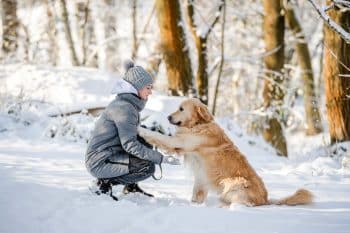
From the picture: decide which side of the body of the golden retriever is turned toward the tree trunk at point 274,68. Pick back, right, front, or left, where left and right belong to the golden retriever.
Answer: right

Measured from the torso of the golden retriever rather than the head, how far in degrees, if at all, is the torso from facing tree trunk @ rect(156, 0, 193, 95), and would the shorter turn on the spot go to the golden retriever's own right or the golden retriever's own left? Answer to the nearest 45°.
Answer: approximately 90° to the golden retriever's own right

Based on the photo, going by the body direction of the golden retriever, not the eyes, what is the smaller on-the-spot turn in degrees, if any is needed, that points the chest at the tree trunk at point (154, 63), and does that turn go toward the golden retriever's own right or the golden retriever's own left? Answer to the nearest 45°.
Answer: approximately 90° to the golden retriever's own right

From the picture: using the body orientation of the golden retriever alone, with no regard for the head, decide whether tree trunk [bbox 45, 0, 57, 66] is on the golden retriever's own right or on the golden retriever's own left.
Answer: on the golden retriever's own right

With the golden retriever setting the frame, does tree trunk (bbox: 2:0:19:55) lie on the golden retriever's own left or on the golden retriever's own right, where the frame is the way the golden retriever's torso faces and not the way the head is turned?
on the golden retriever's own right

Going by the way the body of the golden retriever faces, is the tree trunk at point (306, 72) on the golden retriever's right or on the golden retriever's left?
on the golden retriever's right

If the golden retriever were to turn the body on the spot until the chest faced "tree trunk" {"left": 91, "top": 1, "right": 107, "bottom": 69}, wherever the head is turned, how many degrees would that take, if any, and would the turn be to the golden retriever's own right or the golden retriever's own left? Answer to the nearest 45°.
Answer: approximately 90° to the golden retriever's own right

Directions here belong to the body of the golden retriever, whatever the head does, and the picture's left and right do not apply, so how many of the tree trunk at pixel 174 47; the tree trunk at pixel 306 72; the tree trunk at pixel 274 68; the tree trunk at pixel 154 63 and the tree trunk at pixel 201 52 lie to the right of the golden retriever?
5

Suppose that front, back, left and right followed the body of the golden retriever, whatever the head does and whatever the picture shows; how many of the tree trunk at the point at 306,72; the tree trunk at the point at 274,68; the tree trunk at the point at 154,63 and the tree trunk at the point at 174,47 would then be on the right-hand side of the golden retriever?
4

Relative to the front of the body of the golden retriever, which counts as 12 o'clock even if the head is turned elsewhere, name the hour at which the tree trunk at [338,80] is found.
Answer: The tree trunk is roughly at 4 o'clock from the golden retriever.

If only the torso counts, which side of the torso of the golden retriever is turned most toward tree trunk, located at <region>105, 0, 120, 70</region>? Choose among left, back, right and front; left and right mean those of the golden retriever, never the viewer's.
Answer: right

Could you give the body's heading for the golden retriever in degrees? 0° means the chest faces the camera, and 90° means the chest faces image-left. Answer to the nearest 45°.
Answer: approximately 90°

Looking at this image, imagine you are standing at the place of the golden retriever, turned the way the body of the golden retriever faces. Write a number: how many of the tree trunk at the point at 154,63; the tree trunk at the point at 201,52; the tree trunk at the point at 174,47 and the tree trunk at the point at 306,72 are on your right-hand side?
4
